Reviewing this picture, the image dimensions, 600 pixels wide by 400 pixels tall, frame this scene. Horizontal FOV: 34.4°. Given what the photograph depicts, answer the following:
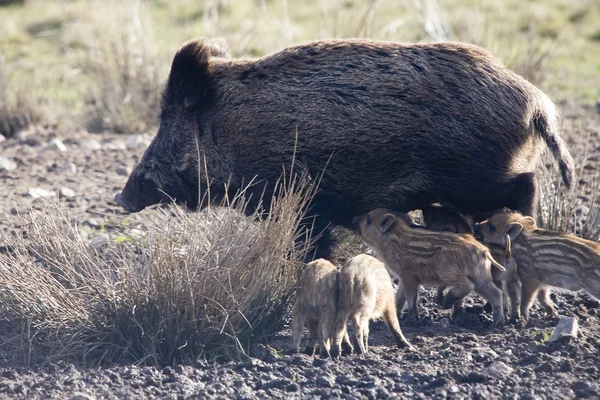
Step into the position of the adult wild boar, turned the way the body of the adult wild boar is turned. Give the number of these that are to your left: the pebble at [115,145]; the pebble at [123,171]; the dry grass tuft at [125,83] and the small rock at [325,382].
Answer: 1

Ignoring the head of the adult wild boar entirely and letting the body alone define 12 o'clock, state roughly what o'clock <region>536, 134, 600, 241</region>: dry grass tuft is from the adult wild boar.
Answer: The dry grass tuft is roughly at 5 o'clock from the adult wild boar.

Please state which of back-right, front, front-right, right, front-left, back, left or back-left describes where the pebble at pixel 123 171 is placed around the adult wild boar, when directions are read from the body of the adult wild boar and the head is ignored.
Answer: front-right

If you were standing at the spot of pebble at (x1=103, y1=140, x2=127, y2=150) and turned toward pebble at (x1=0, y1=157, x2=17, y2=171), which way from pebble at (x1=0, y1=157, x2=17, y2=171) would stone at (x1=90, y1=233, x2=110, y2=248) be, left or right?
left

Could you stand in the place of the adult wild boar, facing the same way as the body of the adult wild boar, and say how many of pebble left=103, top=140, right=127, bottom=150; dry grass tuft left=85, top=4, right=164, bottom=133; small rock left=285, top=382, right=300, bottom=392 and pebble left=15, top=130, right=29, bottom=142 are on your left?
1

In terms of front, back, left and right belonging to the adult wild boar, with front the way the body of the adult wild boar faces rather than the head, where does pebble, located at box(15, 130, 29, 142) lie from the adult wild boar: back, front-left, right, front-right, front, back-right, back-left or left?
front-right

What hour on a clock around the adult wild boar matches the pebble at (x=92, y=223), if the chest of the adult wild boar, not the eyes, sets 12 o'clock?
The pebble is roughly at 1 o'clock from the adult wild boar.

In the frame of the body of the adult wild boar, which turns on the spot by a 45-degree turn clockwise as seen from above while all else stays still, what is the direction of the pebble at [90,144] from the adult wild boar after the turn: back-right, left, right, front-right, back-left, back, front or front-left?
front

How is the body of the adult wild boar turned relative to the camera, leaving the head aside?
to the viewer's left

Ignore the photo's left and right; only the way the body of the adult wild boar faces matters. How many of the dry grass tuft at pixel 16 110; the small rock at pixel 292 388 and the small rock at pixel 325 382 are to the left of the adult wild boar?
2

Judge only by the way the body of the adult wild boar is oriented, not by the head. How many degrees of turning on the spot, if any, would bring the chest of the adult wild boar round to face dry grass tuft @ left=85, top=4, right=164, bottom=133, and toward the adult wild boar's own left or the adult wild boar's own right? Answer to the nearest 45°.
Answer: approximately 45° to the adult wild boar's own right

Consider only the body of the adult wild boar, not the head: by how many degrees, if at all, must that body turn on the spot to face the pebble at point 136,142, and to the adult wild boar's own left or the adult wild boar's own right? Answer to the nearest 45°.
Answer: approximately 45° to the adult wild boar's own right

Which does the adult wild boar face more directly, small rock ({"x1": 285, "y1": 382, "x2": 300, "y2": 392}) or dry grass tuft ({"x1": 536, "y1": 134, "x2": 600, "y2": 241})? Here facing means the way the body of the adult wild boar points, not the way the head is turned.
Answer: the small rock

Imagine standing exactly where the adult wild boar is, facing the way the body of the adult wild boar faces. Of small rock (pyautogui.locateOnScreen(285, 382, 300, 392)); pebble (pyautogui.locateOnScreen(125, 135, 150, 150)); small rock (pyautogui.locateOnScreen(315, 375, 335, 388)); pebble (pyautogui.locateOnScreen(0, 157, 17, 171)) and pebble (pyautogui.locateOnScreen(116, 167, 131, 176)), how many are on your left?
2

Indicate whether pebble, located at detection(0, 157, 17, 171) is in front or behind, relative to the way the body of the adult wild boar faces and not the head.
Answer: in front

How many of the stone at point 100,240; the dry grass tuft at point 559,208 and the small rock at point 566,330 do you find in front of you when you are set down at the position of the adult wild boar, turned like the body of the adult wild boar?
1

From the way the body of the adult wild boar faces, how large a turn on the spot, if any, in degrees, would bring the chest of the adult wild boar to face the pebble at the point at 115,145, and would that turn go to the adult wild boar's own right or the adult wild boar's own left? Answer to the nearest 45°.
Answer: approximately 45° to the adult wild boar's own right
